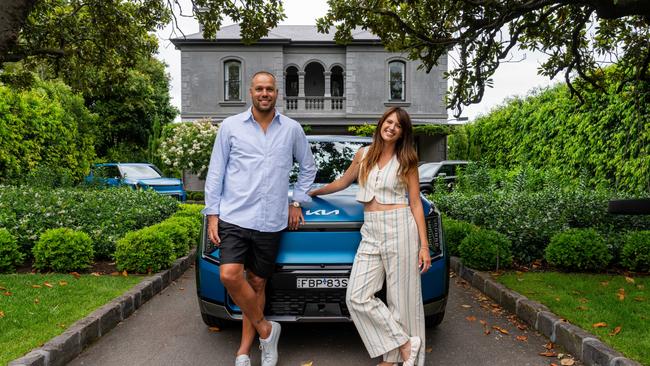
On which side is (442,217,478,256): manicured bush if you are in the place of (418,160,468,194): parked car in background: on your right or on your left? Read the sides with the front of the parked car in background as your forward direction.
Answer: on your left

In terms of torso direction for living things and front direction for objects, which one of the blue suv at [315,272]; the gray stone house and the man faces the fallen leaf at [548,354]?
the gray stone house

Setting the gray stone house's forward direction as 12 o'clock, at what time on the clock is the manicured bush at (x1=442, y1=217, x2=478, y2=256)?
The manicured bush is roughly at 12 o'clock from the gray stone house.

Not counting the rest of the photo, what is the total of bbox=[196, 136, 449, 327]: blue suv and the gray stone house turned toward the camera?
2

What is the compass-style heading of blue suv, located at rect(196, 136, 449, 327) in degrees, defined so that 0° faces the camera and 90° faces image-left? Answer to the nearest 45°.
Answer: approximately 0°

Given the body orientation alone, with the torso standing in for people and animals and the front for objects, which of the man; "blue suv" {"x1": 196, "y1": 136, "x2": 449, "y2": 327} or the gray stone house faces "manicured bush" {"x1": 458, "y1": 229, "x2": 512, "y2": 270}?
the gray stone house

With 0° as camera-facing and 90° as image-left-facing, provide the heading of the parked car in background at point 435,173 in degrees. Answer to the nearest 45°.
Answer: approximately 45°

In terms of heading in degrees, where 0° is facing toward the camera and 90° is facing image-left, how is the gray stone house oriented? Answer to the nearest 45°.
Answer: approximately 0°

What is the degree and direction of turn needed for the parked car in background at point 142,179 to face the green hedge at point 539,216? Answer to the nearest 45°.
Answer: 0° — it already faces it
